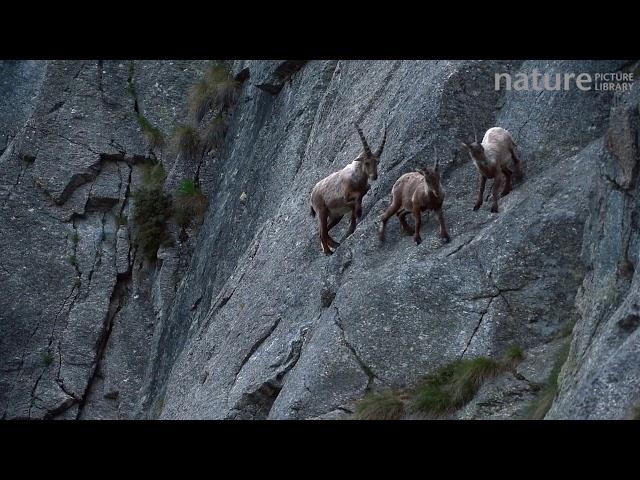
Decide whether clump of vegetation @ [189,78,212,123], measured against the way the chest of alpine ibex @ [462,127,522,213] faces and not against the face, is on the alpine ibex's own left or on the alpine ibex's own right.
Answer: on the alpine ibex's own right

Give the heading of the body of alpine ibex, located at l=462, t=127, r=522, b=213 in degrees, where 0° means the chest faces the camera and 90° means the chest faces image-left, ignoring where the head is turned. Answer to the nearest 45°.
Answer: approximately 45°

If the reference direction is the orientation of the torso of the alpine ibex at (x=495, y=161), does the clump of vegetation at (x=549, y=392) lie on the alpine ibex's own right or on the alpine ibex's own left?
on the alpine ibex's own left

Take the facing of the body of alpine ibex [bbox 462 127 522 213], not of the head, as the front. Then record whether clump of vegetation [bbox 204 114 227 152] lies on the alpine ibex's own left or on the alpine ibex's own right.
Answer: on the alpine ibex's own right
